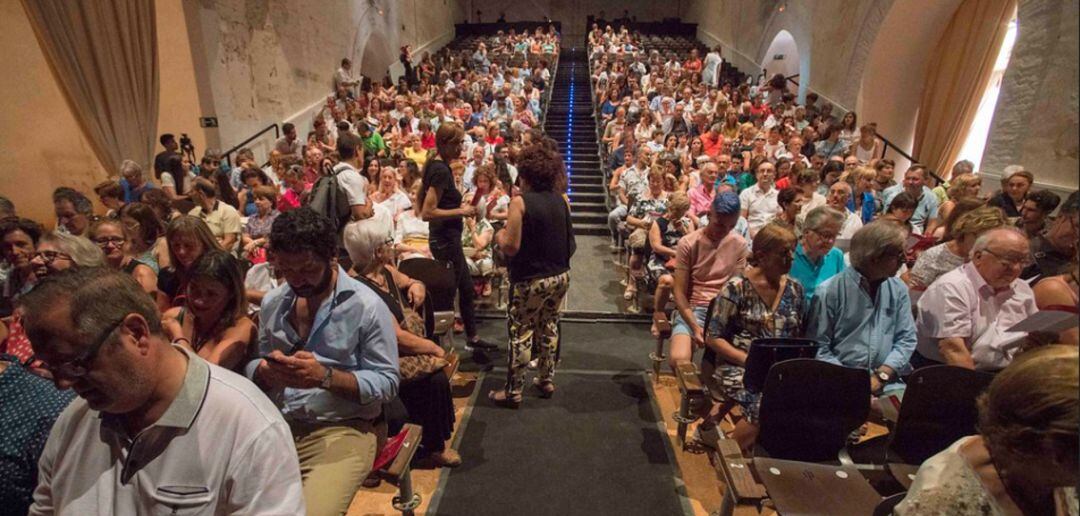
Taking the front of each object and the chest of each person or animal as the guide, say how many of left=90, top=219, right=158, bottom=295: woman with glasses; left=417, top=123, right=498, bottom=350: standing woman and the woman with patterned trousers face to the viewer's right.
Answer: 1

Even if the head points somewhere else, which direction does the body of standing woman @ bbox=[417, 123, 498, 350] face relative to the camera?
to the viewer's right

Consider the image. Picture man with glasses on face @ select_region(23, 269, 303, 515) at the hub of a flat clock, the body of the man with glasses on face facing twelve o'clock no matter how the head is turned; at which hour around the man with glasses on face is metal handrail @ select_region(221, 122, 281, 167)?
The metal handrail is roughly at 5 o'clock from the man with glasses on face.

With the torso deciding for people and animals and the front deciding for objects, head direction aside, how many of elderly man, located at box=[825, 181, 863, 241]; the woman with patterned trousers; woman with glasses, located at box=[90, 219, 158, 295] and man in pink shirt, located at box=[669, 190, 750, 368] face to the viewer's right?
0

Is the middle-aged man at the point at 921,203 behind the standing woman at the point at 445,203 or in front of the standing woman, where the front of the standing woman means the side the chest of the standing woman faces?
in front

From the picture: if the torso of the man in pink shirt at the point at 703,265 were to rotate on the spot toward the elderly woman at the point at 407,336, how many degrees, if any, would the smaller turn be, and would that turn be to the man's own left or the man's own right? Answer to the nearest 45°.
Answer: approximately 45° to the man's own right

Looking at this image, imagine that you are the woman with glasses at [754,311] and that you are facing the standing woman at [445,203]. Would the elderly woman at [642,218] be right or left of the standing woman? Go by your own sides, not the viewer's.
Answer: right

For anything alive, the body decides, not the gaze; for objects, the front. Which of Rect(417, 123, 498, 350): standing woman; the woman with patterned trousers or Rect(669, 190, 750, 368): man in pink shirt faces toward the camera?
the man in pink shirt

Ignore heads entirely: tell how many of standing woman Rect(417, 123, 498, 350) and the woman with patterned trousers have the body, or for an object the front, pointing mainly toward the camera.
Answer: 0

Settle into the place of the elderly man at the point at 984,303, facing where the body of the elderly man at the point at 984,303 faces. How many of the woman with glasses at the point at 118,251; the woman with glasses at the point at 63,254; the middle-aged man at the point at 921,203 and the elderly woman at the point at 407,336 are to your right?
3

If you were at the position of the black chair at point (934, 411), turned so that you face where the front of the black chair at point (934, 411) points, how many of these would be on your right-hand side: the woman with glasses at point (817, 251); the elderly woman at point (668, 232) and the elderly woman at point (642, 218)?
3

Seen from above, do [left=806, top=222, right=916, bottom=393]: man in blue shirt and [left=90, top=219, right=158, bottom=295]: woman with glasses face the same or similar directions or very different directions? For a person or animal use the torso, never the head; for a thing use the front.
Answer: same or similar directions

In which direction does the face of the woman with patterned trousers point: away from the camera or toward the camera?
away from the camera

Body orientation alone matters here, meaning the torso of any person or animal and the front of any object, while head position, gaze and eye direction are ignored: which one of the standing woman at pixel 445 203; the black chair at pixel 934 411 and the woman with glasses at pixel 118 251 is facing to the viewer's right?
the standing woman

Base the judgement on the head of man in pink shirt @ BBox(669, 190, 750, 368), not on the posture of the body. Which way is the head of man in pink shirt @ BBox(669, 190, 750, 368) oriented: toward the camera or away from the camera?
toward the camera

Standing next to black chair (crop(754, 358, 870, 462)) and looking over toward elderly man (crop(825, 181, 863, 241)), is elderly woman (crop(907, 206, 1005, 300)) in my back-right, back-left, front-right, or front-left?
front-right

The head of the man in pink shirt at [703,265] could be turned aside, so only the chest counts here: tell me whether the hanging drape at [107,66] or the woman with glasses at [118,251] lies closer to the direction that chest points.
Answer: the woman with glasses
